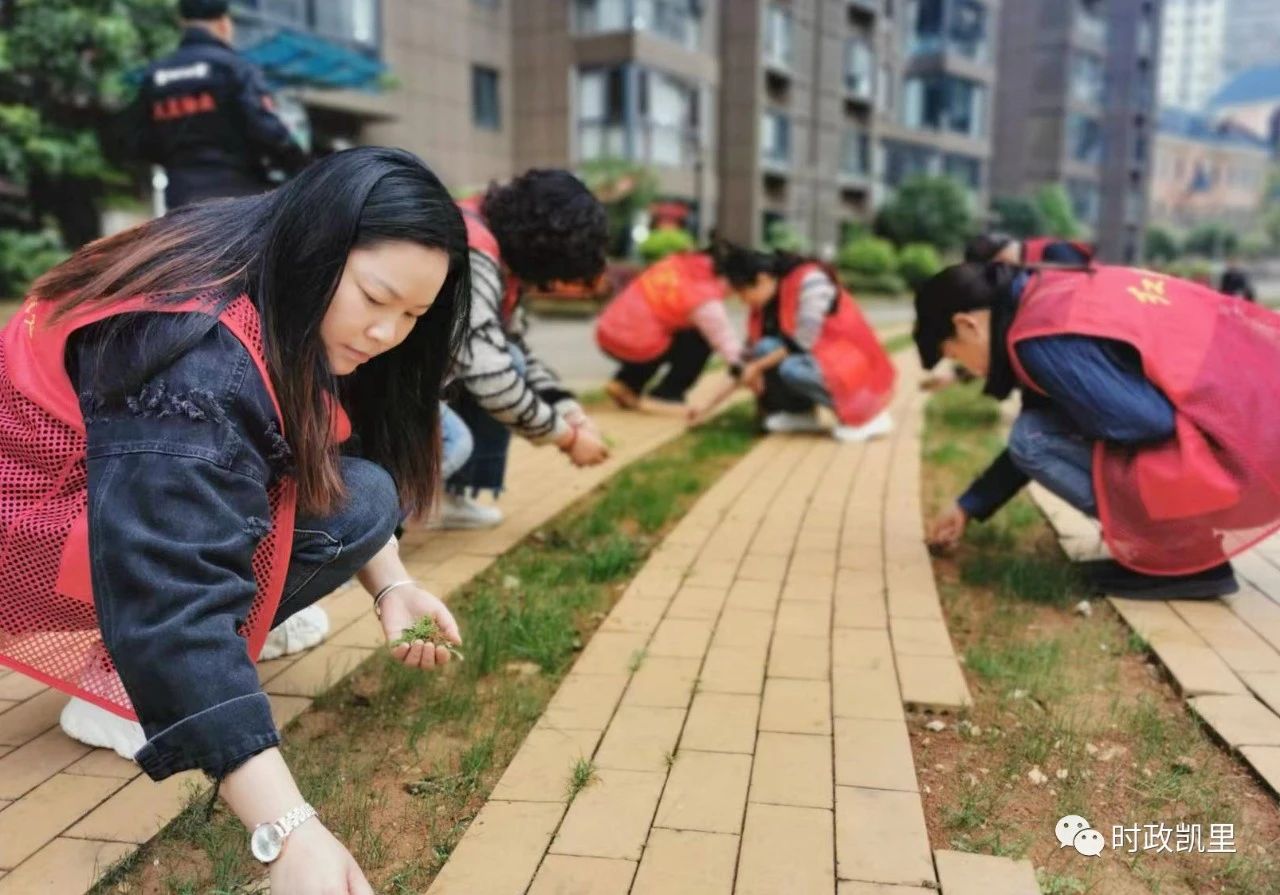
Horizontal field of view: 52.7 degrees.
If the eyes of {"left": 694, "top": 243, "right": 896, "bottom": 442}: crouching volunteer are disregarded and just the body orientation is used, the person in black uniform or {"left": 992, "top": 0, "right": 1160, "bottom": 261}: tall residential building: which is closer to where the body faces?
the person in black uniform

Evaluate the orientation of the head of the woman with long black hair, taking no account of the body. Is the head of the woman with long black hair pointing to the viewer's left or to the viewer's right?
to the viewer's right

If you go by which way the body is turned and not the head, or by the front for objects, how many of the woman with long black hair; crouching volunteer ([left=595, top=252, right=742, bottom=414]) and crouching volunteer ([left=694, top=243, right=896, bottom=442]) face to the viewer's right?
2

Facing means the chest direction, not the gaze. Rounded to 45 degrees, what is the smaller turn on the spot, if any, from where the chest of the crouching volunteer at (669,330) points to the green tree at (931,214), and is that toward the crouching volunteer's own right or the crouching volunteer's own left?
approximately 90° to the crouching volunteer's own left

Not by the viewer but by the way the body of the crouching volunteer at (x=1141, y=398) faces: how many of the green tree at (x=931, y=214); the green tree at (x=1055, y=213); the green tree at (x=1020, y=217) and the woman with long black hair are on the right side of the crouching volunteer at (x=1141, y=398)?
3

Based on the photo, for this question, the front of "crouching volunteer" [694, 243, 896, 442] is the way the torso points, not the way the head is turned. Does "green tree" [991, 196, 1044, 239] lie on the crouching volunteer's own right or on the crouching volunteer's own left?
on the crouching volunteer's own right

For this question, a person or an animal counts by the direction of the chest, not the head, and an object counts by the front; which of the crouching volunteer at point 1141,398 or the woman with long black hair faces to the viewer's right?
the woman with long black hair

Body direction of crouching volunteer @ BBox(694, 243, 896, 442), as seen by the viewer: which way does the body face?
to the viewer's left

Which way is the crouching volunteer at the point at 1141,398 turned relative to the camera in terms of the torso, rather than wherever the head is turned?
to the viewer's left

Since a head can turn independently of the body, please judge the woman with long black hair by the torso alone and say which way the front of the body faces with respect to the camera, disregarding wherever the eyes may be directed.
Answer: to the viewer's right

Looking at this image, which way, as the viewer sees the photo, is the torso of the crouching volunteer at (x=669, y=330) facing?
to the viewer's right

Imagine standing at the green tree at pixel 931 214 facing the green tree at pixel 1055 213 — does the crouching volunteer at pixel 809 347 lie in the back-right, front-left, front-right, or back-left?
back-right
